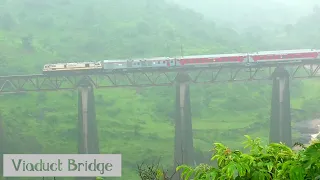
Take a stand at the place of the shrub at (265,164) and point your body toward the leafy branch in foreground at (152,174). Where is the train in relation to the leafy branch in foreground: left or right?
right

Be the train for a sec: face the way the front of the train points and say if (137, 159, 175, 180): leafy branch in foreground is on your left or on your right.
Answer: on your left

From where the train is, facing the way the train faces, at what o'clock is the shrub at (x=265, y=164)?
The shrub is roughly at 9 o'clock from the train.

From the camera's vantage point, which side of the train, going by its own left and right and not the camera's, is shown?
left
